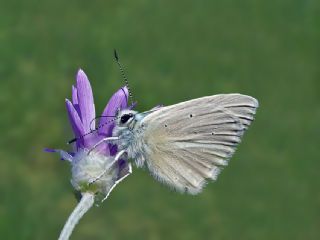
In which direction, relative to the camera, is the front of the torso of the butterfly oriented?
to the viewer's left
